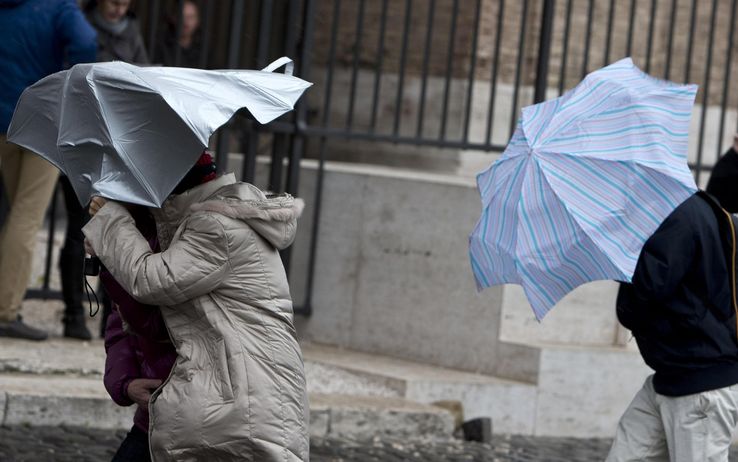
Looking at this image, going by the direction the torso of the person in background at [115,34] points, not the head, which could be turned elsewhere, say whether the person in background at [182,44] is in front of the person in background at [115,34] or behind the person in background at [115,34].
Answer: behind

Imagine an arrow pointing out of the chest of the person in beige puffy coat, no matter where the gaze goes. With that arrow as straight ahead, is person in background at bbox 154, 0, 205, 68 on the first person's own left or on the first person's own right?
on the first person's own right

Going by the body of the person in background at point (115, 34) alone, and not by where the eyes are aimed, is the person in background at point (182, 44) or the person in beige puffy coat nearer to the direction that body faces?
the person in beige puffy coat

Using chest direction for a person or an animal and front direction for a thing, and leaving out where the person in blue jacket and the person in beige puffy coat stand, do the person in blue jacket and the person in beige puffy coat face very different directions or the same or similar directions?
very different directions

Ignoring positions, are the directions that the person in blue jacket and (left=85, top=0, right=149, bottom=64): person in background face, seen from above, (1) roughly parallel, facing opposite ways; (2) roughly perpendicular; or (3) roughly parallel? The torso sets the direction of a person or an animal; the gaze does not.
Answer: roughly perpendicular

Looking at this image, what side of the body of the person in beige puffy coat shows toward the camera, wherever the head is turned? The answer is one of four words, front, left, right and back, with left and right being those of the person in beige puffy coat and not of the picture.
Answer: left

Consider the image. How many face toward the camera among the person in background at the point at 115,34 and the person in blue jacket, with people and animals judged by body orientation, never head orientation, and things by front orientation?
1

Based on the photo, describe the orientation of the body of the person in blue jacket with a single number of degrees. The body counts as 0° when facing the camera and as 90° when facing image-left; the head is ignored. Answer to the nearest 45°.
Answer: approximately 270°
